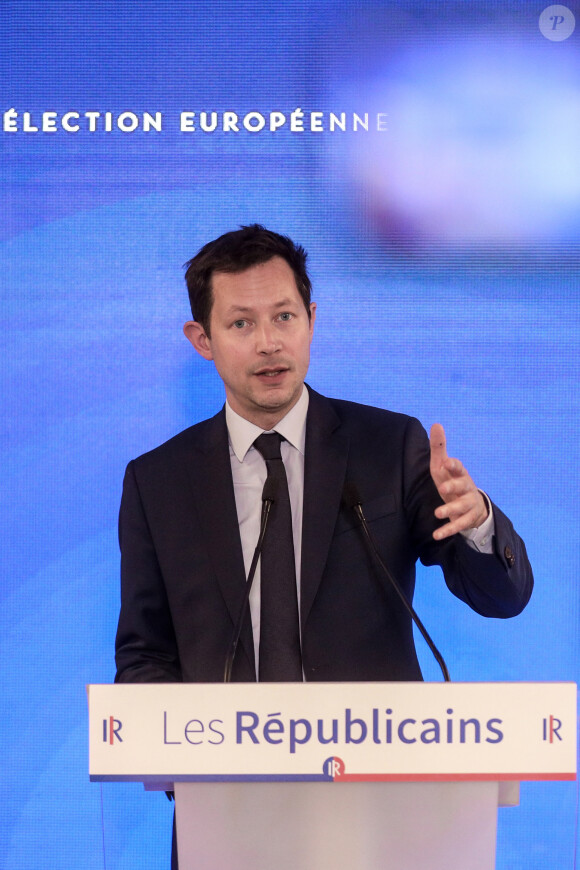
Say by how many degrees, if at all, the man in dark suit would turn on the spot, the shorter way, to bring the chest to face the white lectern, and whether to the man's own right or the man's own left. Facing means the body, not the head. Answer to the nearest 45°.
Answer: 0° — they already face it

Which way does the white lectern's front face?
toward the camera

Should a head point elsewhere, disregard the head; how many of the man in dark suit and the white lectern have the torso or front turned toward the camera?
2

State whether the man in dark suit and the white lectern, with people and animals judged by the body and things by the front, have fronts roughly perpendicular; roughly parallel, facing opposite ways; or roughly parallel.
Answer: roughly parallel

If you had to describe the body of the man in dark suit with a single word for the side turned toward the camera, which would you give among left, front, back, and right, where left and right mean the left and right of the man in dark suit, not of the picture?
front
